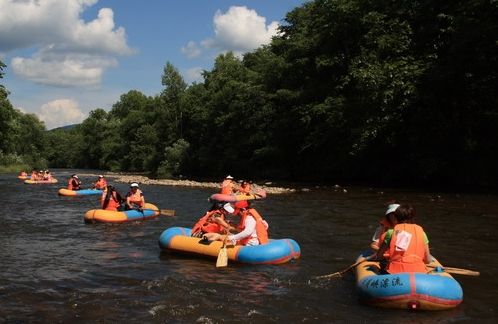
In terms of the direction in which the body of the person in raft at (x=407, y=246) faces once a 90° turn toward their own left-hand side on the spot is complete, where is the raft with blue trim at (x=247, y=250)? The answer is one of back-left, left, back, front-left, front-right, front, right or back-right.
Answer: front-right

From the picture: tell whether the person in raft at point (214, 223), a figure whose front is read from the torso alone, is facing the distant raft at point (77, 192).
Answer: no

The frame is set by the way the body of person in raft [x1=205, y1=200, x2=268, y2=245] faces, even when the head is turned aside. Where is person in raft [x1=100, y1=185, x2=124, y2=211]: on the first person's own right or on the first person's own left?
on the first person's own right

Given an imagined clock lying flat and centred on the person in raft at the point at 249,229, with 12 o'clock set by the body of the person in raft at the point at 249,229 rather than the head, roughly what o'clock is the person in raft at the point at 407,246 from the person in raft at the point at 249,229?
the person in raft at the point at 407,246 is roughly at 8 o'clock from the person in raft at the point at 249,229.

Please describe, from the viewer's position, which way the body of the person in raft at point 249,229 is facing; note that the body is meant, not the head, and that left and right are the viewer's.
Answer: facing to the left of the viewer

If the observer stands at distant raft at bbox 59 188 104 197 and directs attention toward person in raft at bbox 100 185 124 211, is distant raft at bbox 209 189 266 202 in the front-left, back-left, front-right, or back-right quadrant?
front-left

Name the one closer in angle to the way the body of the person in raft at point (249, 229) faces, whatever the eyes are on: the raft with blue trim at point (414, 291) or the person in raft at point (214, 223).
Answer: the person in raft

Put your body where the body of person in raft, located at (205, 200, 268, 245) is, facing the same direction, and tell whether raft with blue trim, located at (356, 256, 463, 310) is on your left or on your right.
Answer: on your left

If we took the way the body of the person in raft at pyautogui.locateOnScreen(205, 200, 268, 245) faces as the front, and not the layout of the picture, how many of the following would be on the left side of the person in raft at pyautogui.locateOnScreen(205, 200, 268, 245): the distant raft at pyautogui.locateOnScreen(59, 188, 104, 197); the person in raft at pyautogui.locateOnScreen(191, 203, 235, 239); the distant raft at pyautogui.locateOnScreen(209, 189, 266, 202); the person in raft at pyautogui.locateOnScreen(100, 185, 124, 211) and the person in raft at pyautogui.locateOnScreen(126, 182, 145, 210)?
0

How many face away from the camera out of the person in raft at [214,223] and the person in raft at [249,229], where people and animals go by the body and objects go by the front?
0

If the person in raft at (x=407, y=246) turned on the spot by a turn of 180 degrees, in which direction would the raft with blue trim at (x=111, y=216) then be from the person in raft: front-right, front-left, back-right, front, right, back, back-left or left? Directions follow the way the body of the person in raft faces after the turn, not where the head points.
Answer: back-right

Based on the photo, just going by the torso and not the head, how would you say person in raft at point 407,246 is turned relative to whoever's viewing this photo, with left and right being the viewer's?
facing away from the viewer
